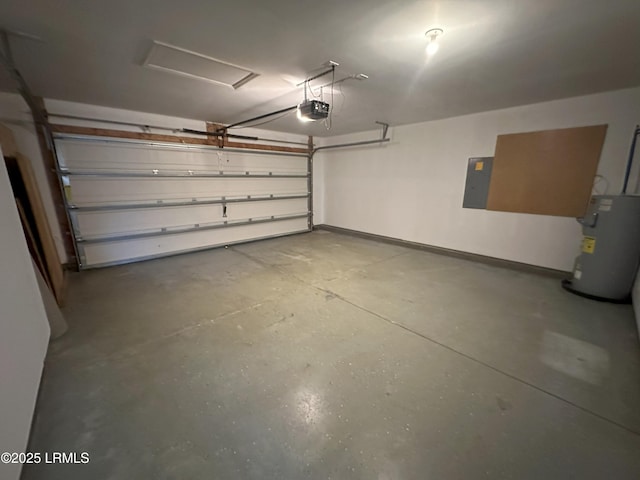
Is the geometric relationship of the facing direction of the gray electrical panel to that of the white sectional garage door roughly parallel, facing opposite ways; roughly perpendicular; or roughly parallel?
roughly perpendicular

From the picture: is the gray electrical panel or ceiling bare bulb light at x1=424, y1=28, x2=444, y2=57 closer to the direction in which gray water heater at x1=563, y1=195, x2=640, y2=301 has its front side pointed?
the ceiling bare bulb light

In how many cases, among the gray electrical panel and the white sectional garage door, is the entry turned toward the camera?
1

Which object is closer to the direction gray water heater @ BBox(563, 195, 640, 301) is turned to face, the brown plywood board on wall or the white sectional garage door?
the white sectional garage door

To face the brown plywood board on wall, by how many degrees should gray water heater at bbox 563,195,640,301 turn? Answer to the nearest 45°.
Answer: approximately 90° to its right

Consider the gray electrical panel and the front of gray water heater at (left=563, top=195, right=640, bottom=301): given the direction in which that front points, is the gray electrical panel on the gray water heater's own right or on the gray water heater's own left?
on the gray water heater's own right

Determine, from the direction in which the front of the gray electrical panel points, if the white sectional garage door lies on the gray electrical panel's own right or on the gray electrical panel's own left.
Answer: on the gray electrical panel's own right

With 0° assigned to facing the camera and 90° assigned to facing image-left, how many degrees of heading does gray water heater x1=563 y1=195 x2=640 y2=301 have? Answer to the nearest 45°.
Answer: approximately 45°

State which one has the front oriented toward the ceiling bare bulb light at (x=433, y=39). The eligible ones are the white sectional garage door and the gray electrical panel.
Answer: the gray electrical panel
